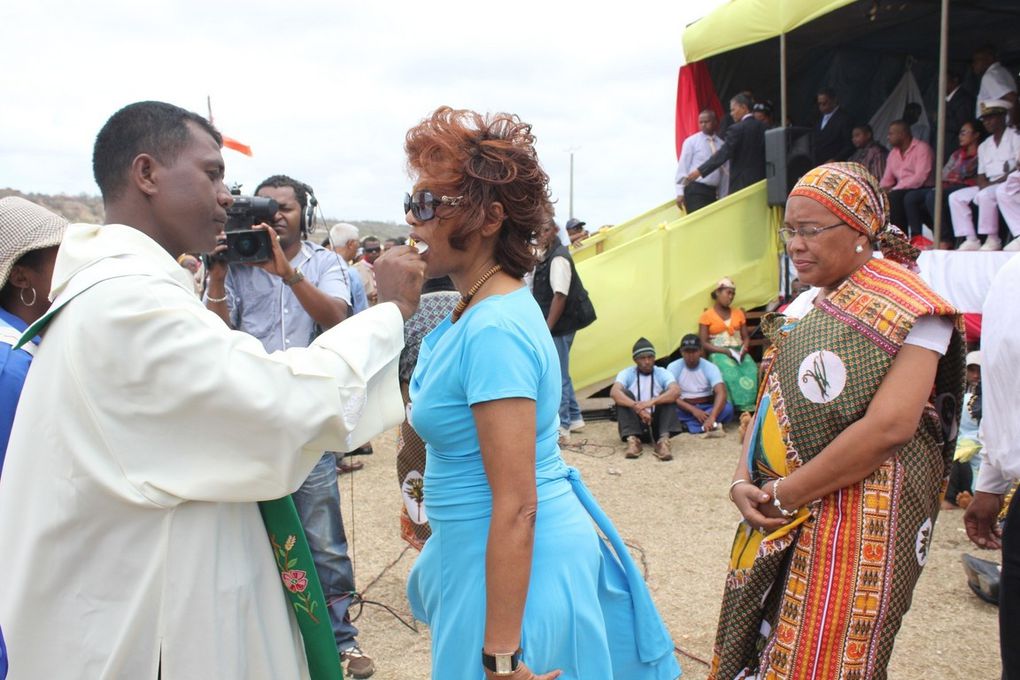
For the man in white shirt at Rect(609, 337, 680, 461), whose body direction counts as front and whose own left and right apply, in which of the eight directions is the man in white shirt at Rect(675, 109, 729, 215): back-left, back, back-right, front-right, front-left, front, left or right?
back

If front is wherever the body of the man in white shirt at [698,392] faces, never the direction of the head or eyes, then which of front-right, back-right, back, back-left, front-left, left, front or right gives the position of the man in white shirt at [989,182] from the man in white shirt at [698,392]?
left

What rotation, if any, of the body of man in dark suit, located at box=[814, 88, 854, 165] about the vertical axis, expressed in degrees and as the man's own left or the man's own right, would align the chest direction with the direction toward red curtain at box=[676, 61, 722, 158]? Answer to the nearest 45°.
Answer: approximately 90° to the man's own right

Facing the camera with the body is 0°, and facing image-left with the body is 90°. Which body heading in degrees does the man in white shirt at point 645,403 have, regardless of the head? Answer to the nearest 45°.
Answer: approximately 0°

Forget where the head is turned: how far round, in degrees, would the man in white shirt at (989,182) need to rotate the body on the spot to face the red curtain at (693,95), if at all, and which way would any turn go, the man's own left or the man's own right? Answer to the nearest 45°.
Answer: approximately 90° to the man's own right

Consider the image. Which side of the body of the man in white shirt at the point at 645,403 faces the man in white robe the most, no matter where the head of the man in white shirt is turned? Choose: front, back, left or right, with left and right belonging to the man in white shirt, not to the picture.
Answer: front

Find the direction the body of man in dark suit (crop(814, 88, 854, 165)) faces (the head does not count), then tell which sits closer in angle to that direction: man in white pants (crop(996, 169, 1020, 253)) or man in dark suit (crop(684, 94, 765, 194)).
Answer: the man in dark suit

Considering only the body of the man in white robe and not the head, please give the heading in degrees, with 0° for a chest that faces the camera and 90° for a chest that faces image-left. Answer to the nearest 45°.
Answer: approximately 270°

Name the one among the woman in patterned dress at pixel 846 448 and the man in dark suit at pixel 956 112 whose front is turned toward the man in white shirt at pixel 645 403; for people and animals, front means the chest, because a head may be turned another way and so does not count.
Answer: the man in dark suit

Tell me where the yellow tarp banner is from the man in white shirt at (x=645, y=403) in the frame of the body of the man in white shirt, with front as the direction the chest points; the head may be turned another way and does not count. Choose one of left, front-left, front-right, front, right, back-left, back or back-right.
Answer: back
